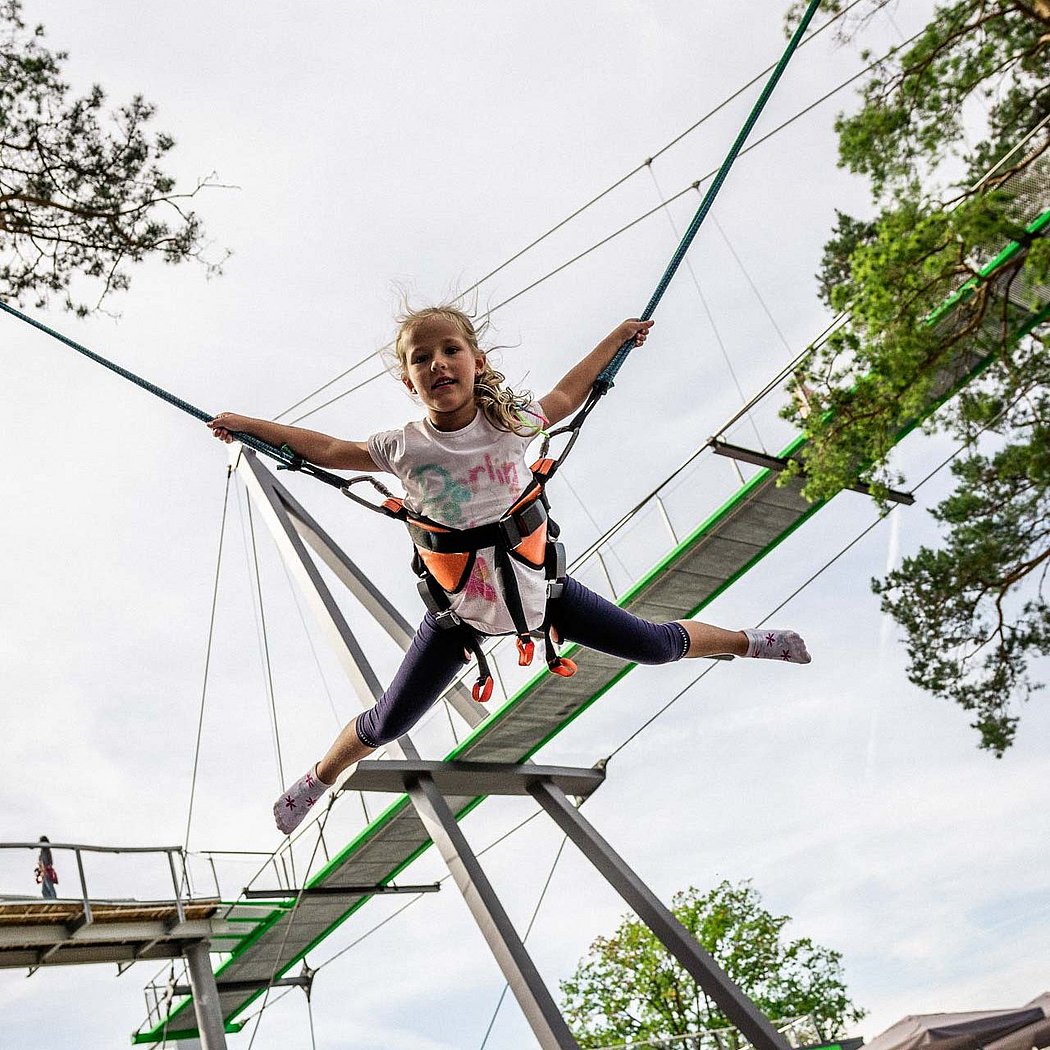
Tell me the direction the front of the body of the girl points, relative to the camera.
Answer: toward the camera

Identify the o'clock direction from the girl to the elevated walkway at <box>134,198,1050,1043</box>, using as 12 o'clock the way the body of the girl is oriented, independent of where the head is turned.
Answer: The elevated walkway is roughly at 6 o'clock from the girl.

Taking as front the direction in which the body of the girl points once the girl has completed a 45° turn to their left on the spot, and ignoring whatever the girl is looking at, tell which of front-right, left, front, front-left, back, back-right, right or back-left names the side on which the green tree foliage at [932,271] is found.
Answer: left
